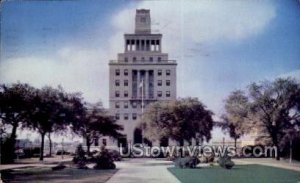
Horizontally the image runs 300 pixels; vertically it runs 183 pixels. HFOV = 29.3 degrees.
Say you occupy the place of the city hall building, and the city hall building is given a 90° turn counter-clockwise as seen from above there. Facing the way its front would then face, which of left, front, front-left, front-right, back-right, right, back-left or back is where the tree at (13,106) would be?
right

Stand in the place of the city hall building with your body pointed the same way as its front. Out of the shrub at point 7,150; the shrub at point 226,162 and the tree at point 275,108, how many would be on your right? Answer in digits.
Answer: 1

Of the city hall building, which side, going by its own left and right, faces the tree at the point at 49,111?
front

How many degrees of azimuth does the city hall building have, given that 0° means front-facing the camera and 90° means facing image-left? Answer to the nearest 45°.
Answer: approximately 0°

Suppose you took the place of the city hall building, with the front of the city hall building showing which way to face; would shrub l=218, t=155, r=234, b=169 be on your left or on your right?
on your left

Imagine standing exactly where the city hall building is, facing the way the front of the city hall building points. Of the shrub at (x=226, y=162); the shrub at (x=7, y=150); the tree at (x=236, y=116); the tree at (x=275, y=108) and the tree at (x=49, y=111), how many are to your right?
2

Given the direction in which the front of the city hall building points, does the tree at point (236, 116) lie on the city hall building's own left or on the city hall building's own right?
on the city hall building's own left
